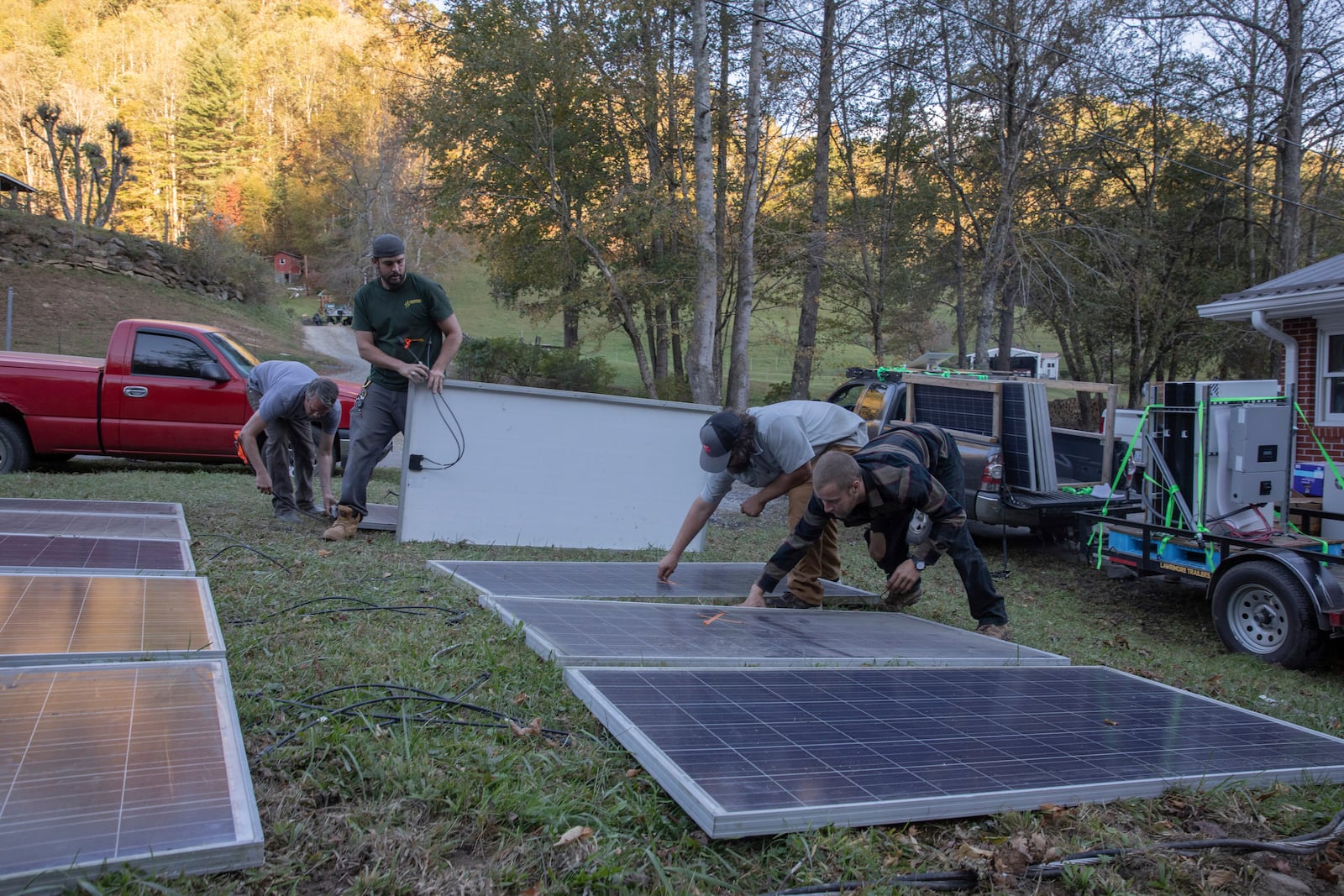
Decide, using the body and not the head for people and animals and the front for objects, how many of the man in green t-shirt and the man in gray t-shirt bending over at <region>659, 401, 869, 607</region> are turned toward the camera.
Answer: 1

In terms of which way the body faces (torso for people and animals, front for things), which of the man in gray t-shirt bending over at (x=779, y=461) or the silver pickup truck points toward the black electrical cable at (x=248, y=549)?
the man in gray t-shirt bending over

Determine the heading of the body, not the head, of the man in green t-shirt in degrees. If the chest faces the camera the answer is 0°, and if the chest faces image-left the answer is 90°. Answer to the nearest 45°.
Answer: approximately 0°

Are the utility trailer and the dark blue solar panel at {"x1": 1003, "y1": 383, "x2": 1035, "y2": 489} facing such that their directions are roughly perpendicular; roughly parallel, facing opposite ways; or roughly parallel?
roughly perpendicular

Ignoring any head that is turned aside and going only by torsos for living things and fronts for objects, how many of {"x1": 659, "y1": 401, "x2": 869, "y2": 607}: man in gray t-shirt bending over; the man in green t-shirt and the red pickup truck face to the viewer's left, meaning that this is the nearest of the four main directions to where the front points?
1

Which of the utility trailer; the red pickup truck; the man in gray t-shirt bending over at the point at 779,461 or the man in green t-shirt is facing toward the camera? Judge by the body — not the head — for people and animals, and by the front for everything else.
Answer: the man in green t-shirt

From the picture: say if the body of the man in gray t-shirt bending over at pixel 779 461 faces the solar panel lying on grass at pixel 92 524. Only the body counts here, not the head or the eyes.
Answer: yes

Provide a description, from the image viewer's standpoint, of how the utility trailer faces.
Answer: facing away from the viewer and to the left of the viewer

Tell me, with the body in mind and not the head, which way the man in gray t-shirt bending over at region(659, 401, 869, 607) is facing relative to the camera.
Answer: to the viewer's left

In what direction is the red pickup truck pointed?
to the viewer's right

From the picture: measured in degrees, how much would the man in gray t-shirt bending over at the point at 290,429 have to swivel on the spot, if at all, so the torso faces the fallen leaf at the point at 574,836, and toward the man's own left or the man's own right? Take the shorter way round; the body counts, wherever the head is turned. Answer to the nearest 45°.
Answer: approximately 45° to the man's own right

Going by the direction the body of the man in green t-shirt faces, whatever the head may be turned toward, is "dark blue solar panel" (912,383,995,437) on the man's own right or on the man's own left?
on the man's own left
